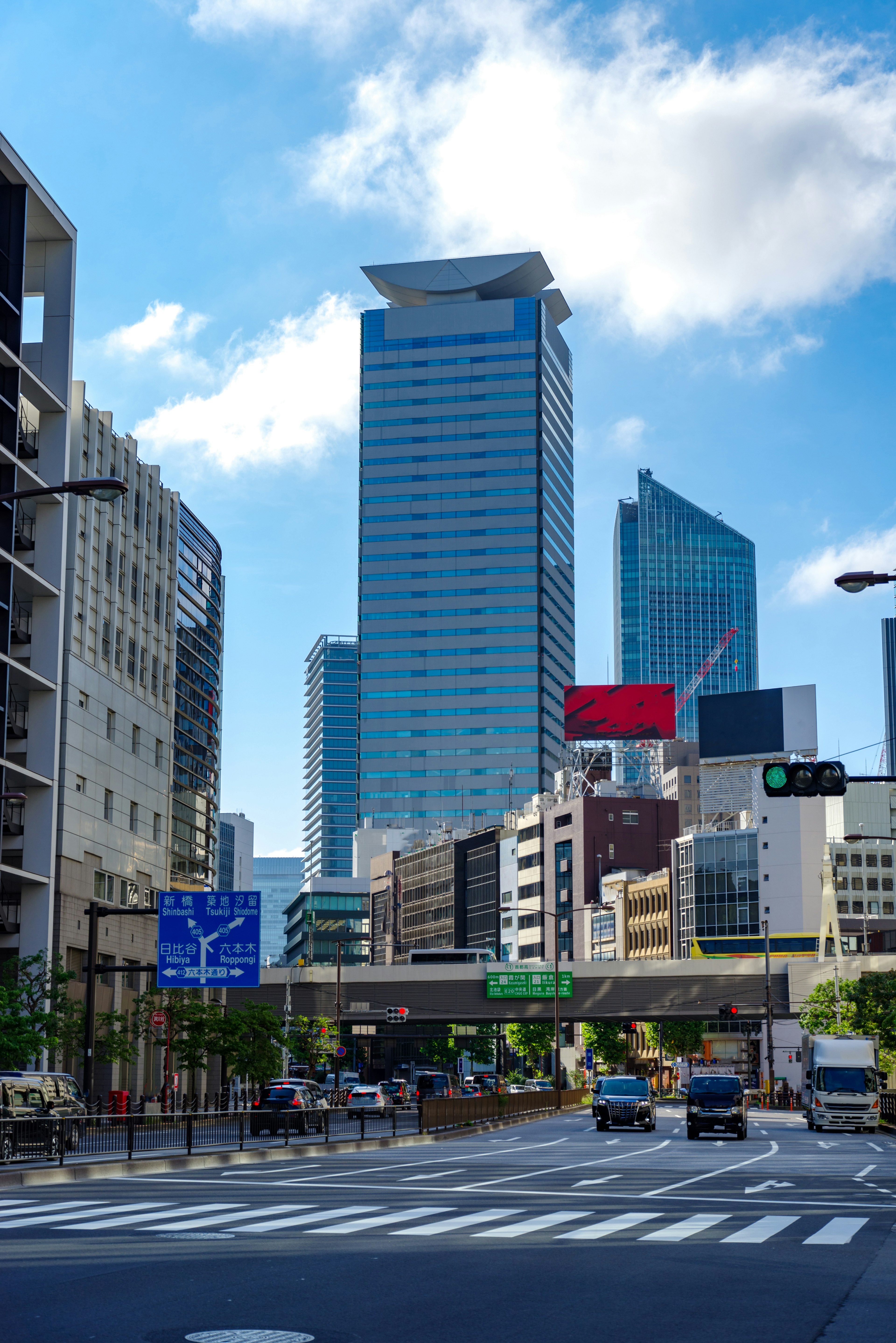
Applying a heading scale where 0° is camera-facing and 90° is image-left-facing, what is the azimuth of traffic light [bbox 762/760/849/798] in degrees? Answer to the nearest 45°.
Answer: approximately 0°

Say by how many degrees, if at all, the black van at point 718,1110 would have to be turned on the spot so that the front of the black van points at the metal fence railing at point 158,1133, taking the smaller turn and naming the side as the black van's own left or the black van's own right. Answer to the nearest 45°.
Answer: approximately 45° to the black van's own right

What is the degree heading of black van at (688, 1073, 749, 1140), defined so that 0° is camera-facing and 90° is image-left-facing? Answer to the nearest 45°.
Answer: approximately 0°
